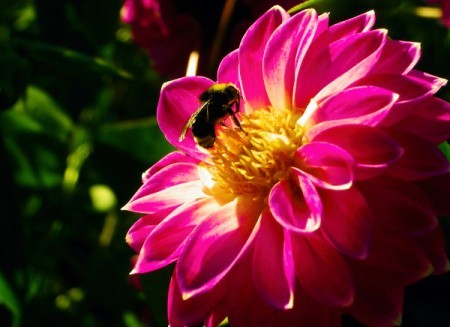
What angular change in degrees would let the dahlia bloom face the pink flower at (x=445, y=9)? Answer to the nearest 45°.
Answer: approximately 180°

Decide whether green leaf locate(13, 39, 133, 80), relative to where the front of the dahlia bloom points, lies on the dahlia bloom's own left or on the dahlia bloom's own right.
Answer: on the dahlia bloom's own right

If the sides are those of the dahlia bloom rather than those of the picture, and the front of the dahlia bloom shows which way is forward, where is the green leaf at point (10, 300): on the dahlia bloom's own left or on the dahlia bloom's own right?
on the dahlia bloom's own right

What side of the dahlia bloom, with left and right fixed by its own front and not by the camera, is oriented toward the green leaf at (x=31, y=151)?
right

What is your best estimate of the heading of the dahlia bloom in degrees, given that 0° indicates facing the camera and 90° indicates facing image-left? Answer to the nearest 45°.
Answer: approximately 45°

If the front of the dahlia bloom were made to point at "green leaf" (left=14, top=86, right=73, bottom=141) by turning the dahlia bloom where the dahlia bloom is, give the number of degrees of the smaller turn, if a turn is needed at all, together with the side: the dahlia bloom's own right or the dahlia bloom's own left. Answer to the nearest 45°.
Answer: approximately 90° to the dahlia bloom's own right
